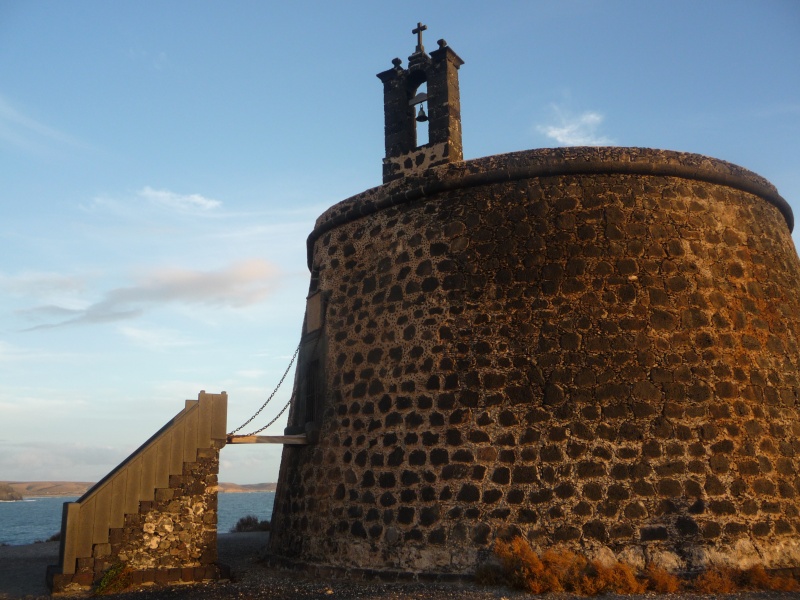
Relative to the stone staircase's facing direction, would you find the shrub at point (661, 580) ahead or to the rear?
to the rear

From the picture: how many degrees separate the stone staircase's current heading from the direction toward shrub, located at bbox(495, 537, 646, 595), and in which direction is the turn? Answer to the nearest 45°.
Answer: approximately 135° to its left

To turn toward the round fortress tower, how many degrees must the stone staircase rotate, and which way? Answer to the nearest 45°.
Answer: approximately 135° to its left

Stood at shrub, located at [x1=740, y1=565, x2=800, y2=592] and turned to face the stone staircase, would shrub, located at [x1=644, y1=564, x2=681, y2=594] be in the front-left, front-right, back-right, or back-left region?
front-left

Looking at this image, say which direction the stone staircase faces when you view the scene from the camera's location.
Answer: facing to the left of the viewer

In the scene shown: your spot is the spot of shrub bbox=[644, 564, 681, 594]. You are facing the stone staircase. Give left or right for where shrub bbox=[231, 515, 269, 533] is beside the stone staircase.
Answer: right

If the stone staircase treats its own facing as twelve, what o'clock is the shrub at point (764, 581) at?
The shrub is roughly at 7 o'clock from the stone staircase.

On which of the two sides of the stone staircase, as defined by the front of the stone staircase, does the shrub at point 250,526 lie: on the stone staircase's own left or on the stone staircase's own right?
on the stone staircase's own right

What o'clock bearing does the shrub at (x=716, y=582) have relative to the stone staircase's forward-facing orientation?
The shrub is roughly at 7 o'clock from the stone staircase.
